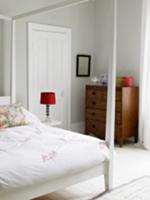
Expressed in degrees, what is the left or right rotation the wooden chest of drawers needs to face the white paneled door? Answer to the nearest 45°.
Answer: approximately 45° to its right

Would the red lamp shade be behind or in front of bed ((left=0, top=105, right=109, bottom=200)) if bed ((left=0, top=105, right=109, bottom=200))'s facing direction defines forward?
behind

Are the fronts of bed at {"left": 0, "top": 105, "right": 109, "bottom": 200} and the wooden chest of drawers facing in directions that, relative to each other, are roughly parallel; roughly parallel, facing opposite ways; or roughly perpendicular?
roughly perpendicular

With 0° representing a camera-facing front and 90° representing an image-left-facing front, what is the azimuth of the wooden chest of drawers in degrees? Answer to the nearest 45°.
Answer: approximately 45°

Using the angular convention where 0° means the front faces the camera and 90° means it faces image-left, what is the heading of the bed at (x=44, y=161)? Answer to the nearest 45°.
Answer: approximately 315°

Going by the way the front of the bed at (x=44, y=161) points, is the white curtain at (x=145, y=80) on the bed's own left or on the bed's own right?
on the bed's own left

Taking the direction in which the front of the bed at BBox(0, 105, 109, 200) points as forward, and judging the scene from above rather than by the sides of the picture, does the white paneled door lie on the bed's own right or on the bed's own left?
on the bed's own left

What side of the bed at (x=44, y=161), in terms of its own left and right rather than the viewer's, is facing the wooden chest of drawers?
left

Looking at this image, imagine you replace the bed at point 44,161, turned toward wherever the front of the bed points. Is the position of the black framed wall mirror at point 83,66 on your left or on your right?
on your left
